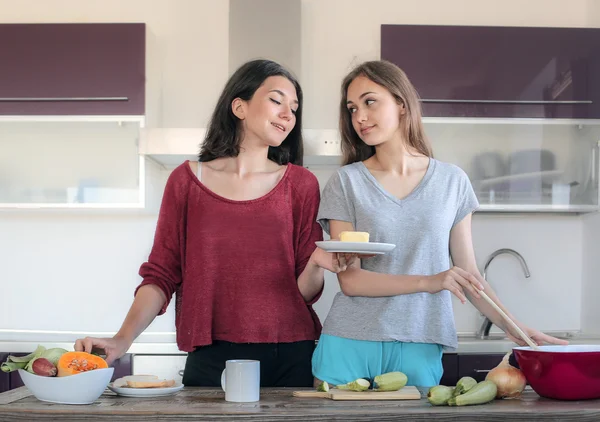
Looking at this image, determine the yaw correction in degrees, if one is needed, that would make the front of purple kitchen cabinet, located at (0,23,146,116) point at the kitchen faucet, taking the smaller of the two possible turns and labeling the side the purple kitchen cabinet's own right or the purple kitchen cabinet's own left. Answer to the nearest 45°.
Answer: approximately 90° to the purple kitchen cabinet's own left

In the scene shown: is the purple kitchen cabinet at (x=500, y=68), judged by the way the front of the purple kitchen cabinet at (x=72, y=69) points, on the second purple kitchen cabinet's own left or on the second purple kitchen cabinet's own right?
on the second purple kitchen cabinet's own left

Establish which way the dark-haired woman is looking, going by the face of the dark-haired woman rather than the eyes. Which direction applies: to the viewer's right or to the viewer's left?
to the viewer's right

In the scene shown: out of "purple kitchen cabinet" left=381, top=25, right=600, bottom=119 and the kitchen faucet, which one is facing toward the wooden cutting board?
the purple kitchen cabinet

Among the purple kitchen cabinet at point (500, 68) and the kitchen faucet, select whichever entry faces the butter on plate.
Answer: the purple kitchen cabinet

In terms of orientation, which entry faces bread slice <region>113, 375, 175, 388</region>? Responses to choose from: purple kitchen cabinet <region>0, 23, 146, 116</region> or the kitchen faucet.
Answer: the purple kitchen cabinet
